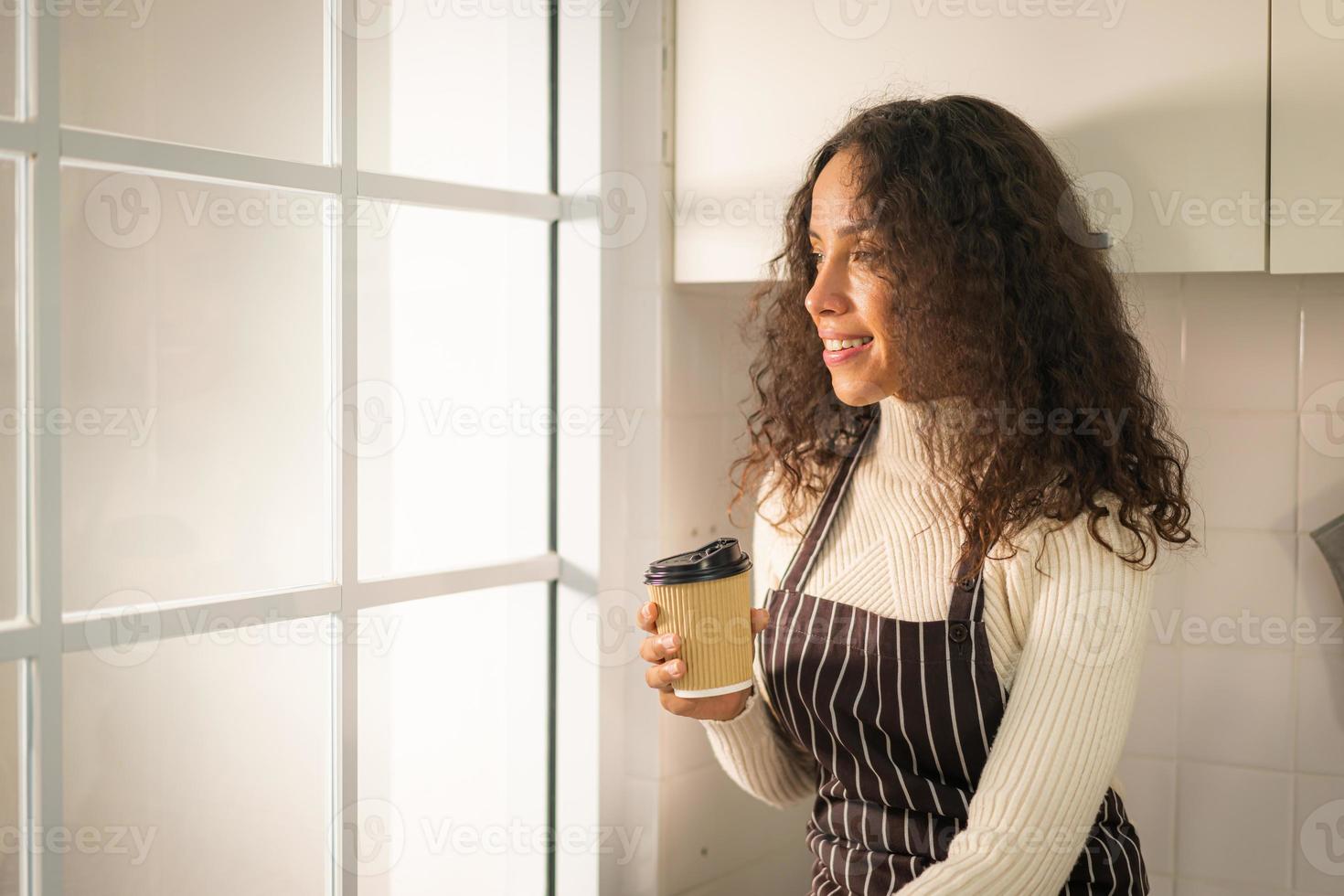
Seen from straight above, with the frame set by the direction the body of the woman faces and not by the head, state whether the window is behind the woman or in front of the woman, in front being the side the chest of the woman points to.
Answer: in front

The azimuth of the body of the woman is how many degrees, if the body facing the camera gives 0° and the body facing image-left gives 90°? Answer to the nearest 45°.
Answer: approximately 45°

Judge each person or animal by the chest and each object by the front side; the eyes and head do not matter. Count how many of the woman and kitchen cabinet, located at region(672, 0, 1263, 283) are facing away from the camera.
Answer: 0

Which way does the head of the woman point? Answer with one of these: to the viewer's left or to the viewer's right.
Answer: to the viewer's left
